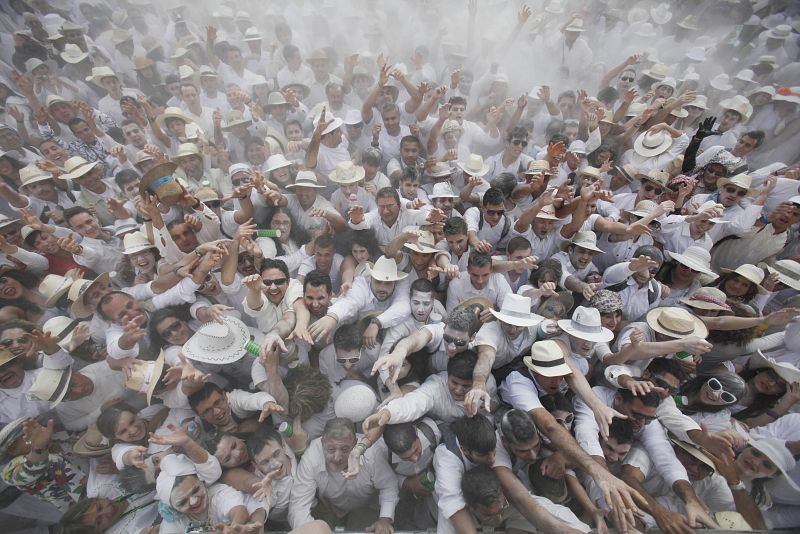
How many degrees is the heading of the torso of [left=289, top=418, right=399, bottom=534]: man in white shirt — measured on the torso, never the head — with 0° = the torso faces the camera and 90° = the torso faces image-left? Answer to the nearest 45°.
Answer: approximately 0°
